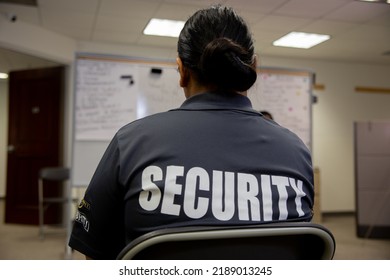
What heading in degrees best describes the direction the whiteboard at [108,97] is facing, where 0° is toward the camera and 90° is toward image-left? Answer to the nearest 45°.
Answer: approximately 0°

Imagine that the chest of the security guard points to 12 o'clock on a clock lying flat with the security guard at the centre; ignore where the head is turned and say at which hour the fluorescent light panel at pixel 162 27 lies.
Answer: The fluorescent light panel is roughly at 12 o'clock from the security guard.

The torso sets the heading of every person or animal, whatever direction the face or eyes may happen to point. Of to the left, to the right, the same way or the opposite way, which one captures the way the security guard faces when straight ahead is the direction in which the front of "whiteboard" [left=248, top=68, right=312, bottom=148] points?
the opposite way

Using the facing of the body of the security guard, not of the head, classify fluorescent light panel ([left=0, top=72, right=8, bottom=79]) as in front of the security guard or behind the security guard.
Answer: in front

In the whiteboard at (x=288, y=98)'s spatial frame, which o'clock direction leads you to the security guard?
The security guard is roughly at 12 o'clock from the whiteboard.

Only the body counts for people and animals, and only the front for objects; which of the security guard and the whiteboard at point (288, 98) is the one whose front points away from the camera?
the security guard

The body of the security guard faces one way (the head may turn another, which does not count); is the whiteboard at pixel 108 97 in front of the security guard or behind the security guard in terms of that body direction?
in front

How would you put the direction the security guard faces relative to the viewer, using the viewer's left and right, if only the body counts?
facing away from the viewer
